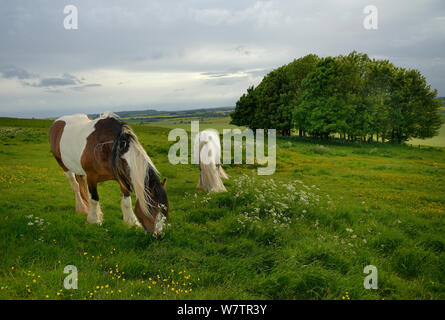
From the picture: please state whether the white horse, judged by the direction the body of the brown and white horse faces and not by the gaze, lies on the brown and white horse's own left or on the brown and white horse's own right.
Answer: on the brown and white horse's own left
